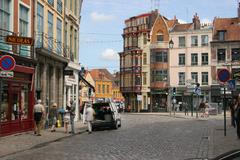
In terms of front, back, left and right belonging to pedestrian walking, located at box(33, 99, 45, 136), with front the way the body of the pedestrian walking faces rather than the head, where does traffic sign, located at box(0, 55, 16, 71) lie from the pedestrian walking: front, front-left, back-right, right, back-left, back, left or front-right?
back

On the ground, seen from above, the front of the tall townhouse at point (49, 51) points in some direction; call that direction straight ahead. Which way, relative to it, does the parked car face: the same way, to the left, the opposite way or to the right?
to the left

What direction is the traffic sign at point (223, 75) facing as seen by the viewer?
toward the camera

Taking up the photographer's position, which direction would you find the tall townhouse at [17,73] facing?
facing the viewer and to the right of the viewer

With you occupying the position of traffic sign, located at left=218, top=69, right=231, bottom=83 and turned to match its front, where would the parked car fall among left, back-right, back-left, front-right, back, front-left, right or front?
back-right

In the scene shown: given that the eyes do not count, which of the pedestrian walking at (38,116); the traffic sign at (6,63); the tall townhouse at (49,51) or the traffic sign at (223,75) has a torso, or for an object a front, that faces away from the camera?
the pedestrian walking

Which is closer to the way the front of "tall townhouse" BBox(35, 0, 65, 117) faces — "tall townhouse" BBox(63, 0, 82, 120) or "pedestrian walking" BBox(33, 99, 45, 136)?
the pedestrian walking

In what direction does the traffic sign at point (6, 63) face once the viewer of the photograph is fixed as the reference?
facing the viewer

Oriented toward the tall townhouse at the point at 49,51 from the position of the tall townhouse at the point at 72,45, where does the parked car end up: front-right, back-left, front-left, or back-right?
front-left

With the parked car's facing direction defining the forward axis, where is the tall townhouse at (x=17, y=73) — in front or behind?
behind

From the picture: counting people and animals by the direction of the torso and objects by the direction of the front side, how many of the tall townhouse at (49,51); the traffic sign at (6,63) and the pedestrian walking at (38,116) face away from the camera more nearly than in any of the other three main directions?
1

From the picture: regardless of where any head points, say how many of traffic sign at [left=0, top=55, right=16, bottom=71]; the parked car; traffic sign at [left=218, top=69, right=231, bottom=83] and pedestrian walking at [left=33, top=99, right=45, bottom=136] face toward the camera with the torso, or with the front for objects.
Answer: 2

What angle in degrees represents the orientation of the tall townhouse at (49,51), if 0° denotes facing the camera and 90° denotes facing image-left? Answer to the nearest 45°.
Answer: approximately 315°
